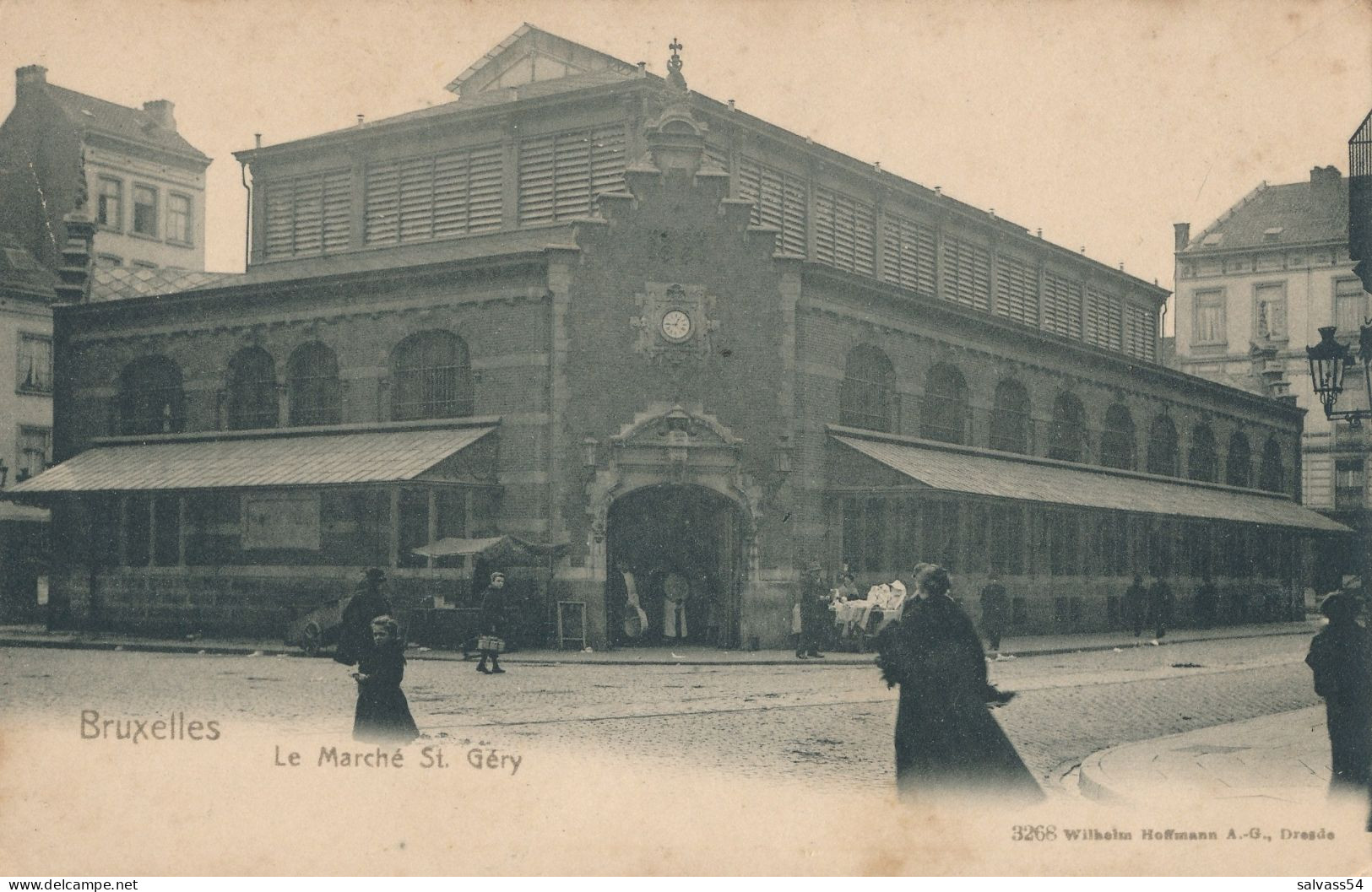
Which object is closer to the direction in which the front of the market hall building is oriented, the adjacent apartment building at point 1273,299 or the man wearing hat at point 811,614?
the man wearing hat

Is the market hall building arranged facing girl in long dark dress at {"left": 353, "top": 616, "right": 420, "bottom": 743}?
yes

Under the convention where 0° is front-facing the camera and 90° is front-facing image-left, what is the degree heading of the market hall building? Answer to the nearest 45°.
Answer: approximately 0°

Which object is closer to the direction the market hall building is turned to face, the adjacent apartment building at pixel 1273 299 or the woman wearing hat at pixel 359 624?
the woman wearing hat

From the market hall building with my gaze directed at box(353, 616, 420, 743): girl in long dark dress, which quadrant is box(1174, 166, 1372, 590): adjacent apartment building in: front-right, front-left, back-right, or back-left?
back-left

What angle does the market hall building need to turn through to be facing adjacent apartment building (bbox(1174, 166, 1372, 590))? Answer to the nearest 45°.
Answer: approximately 135° to its left

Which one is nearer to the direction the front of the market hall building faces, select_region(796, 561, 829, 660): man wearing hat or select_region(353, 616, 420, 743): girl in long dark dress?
the girl in long dark dress

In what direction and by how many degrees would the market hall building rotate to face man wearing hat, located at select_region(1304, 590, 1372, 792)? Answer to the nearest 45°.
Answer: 0° — it already faces them

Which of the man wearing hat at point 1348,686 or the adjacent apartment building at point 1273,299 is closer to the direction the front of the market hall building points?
the man wearing hat

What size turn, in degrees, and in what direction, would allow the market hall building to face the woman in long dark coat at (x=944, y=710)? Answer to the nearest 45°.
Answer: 0° — it already faces them

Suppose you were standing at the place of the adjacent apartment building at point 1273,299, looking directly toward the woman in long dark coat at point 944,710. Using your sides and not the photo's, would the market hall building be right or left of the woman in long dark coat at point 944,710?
right

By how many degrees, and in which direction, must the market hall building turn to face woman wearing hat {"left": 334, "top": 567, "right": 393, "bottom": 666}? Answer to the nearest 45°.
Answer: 0° — it already faces them

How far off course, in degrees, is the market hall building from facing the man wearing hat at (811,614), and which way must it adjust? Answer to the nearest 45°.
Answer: approximately 45° to its left
